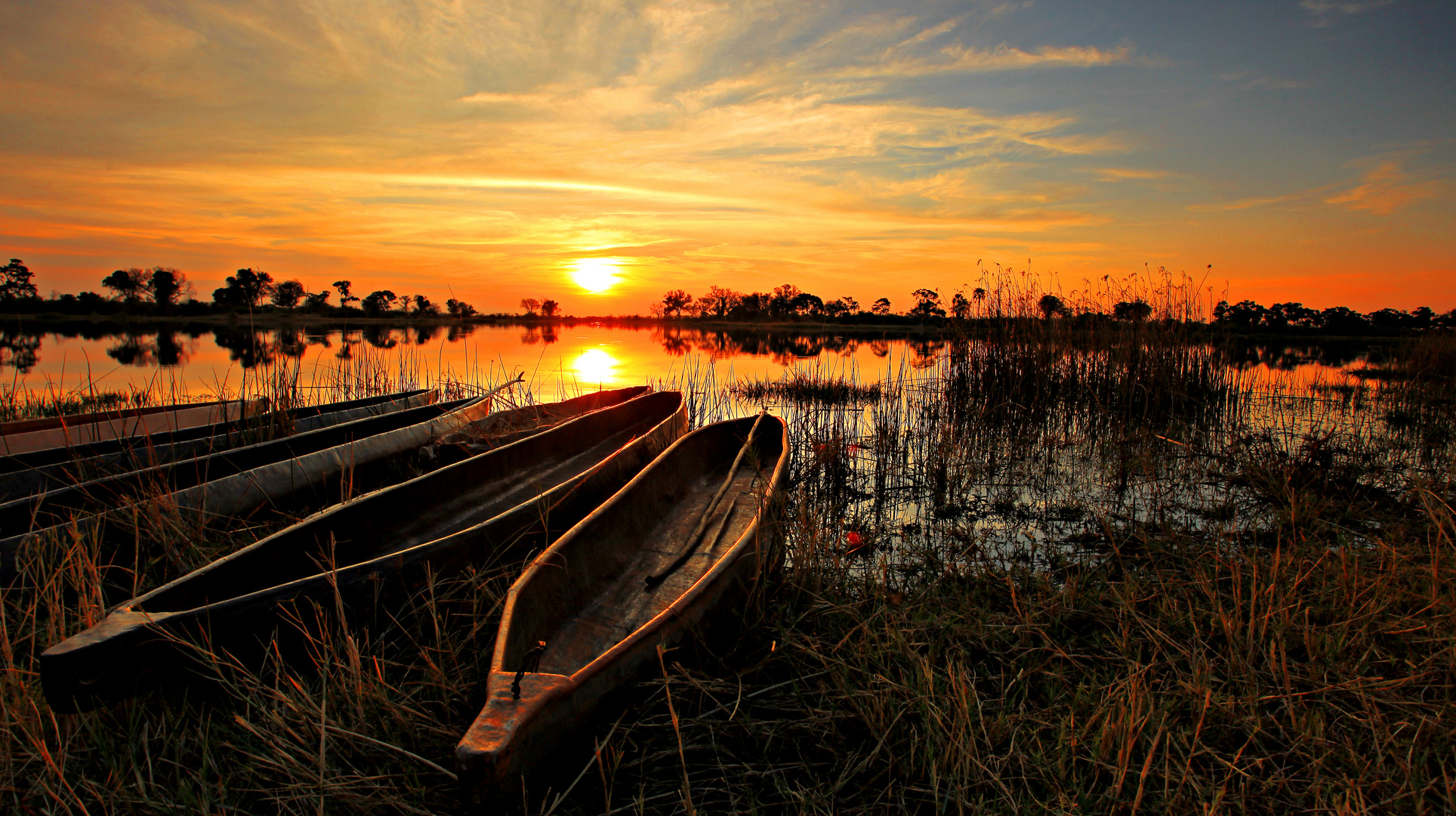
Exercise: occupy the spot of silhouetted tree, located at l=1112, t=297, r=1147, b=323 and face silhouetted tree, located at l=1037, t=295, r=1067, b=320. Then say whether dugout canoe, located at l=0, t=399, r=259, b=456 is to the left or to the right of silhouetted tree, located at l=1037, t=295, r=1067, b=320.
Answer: left
